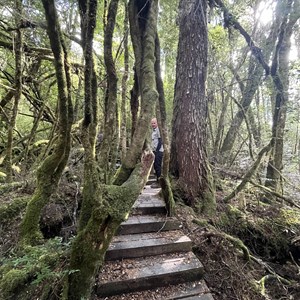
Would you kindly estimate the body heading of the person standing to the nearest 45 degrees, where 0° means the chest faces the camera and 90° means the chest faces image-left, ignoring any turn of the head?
approximately 45°

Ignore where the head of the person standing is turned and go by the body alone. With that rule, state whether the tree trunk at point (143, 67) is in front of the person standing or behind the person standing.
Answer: in front

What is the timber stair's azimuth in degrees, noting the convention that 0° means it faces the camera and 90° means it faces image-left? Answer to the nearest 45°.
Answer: approximately 0°

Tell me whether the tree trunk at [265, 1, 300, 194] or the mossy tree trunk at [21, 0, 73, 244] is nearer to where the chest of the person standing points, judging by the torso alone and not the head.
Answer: the mossy tree trunk

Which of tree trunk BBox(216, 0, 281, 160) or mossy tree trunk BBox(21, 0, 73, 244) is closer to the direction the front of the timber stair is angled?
the mossy tree trunk

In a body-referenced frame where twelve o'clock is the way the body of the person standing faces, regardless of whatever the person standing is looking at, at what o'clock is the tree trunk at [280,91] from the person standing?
The tree trunk is roughly at 8 o'clock from the person standing.

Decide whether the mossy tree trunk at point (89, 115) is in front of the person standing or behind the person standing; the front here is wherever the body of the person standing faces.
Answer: in front

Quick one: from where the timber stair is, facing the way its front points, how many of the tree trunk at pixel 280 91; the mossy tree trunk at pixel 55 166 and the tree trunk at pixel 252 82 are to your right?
1
